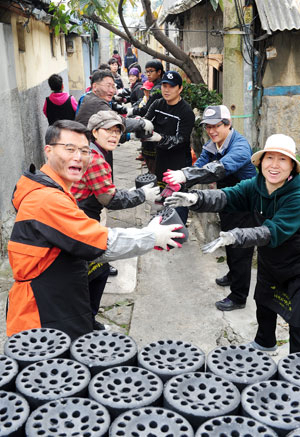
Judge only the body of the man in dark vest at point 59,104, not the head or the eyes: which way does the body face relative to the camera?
away from the camera

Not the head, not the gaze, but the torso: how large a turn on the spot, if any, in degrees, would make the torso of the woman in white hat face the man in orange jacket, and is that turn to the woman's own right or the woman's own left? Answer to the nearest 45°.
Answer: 0° — they already face them

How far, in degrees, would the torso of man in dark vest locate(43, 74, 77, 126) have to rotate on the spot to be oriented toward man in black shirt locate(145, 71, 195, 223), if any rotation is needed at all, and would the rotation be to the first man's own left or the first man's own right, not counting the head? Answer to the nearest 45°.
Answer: approximately 135° to the first man's own right

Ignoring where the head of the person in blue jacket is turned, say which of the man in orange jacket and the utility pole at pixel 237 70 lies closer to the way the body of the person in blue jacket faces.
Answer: the man in orange jacket

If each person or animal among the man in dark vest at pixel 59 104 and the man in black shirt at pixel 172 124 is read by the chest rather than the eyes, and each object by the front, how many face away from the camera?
1

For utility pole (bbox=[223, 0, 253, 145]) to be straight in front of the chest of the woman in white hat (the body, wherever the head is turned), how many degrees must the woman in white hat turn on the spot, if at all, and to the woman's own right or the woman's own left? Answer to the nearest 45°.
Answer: approximately 135° to the woman's own right

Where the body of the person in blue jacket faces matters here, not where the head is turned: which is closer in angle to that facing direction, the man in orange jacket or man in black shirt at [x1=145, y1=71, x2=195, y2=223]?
the man in orange jacket

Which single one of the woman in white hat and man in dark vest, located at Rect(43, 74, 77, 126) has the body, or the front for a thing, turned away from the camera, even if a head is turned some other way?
the man in dark vest
